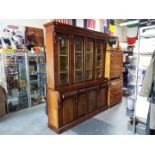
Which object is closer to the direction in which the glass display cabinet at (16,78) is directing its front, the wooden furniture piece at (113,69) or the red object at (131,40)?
the wooden furniture piece

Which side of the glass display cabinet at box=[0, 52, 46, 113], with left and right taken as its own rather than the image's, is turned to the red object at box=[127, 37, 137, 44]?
left

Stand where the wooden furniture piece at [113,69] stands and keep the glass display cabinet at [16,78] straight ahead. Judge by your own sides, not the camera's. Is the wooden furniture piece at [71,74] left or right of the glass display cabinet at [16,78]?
left

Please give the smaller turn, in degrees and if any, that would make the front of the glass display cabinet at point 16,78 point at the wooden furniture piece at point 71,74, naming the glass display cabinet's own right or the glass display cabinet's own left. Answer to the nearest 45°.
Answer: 0° — it already faces it

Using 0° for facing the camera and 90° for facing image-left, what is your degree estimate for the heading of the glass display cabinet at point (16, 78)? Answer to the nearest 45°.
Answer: approximately 315°
